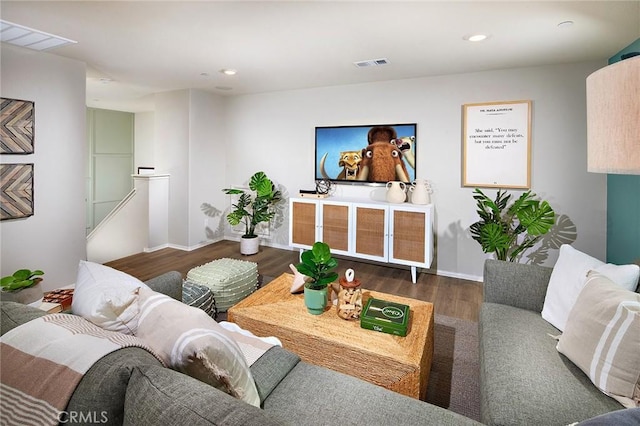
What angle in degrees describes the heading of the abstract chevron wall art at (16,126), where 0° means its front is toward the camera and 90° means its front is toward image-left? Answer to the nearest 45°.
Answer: approximately 315°

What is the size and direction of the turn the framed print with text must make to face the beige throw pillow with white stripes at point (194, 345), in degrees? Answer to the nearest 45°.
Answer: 0° — it already faces it

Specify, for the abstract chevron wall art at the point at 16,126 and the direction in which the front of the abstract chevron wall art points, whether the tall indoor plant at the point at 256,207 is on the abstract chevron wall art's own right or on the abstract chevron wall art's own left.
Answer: on the abstract chevron wall art's own left

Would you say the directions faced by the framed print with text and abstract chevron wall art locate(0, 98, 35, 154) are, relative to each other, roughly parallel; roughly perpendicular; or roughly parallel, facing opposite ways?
roughly perpendicular

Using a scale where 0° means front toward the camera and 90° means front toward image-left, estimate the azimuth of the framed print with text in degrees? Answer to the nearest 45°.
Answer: approximately 0°

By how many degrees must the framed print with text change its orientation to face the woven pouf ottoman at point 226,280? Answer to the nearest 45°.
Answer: approximately 45° to its right
